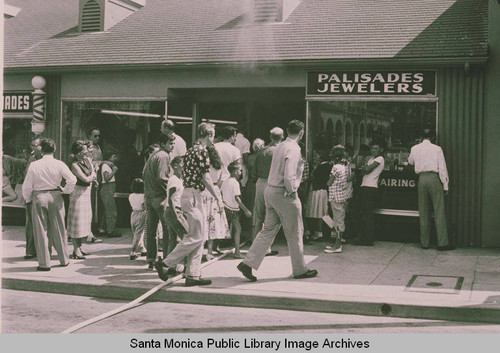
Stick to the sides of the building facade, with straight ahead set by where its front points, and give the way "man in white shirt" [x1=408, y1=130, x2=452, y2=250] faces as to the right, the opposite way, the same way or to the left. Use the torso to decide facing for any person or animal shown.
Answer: the opposite way

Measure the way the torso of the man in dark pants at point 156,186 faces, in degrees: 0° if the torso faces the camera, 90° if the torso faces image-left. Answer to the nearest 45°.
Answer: approximately 225°

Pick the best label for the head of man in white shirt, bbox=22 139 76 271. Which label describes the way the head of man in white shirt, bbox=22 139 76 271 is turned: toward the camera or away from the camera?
away from the camera

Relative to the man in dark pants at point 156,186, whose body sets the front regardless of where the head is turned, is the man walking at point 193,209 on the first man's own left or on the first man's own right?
on the first man's own right

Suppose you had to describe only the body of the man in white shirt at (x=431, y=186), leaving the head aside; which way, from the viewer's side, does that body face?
away from the camera

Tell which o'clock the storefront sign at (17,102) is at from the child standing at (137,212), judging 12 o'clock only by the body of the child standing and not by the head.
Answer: The storefront sign is roughly at 11 o'clock from the child standing.

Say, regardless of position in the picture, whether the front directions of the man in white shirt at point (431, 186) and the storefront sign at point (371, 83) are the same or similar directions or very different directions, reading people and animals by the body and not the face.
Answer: very different directions

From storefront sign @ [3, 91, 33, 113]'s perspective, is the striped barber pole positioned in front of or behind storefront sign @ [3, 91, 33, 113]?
in front

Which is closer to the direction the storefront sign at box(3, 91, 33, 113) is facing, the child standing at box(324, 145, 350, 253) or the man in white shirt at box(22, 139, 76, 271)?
the man in white shirt

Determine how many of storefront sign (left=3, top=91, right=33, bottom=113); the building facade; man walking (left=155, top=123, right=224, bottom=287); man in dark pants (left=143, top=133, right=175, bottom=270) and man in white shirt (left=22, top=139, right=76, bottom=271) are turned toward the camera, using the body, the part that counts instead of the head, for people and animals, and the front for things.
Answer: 2

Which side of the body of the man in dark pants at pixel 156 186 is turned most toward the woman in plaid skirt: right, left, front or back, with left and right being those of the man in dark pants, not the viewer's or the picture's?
left

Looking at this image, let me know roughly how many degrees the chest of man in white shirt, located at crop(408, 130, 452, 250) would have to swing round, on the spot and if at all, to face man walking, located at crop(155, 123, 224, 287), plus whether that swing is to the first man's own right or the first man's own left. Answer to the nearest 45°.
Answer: approximately 135° to the first man's own left

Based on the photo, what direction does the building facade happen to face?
toward the camera

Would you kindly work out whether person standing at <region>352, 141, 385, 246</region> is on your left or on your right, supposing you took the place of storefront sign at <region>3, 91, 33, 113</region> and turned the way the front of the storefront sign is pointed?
on your left

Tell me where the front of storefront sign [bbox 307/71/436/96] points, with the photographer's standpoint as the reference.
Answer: facing the viewer

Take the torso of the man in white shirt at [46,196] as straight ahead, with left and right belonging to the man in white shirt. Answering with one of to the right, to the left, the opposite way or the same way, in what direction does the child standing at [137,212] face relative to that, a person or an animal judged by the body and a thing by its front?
the same way

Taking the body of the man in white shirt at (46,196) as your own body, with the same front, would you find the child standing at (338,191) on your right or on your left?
on your right

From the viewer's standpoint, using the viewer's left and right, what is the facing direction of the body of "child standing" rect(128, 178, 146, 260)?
facing away from the viewer

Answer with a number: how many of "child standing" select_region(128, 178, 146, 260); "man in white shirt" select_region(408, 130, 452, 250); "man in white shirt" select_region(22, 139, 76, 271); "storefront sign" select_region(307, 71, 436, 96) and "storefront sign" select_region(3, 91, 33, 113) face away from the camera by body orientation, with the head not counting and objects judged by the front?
3

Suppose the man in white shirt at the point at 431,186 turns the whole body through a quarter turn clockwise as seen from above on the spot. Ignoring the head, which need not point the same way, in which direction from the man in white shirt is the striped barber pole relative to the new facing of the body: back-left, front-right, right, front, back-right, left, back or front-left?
back

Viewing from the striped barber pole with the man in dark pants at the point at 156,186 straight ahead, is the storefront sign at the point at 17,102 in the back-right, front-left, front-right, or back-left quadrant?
back-right
